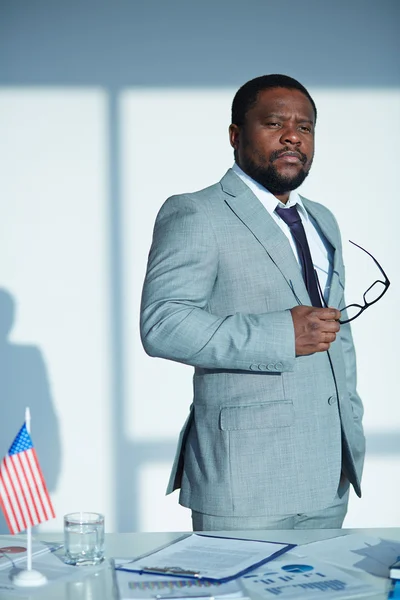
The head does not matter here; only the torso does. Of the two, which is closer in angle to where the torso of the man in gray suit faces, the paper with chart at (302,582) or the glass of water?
the paper with chart

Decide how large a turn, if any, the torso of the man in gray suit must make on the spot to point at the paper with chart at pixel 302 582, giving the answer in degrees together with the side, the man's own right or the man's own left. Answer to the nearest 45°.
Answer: approximately 45° to the man's own right

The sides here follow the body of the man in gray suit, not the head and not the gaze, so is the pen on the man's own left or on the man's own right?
on the man's own right

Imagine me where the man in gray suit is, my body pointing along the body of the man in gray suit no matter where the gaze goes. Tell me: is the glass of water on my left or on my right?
on my right

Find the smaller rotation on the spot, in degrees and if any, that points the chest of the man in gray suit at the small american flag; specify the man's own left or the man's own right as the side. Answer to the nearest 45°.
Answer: approximately 90° to the man's own right

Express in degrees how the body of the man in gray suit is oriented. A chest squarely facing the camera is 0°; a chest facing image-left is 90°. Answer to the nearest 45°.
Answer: approximately 315°
